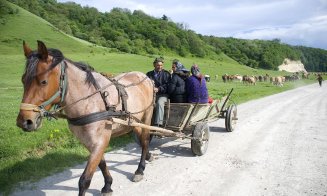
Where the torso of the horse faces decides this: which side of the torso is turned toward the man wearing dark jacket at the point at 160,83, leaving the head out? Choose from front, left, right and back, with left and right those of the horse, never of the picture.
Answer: back

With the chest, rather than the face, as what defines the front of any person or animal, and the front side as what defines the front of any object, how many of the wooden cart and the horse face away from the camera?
0

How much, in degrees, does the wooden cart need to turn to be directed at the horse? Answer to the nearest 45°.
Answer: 0° — it already faces it

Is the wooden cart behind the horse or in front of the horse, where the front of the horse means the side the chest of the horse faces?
behind

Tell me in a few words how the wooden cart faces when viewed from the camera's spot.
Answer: facing the viewer and to the left of the viewer
